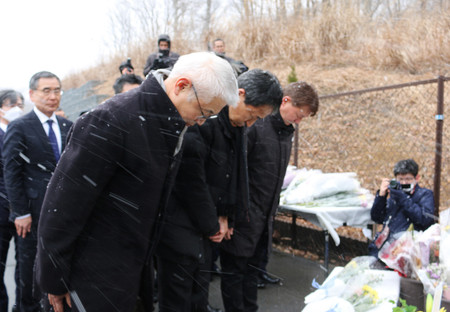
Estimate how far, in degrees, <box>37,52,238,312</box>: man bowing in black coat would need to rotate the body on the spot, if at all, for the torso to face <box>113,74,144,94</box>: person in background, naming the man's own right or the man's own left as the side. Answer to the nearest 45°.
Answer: approximately 90° to the man's own left

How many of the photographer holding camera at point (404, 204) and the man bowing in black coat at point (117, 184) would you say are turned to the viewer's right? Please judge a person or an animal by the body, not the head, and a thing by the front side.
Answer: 1

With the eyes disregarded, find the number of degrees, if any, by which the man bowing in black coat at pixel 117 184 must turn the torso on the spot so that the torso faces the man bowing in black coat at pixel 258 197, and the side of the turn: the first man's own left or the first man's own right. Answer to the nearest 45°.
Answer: approximately 45° to the first man's own left

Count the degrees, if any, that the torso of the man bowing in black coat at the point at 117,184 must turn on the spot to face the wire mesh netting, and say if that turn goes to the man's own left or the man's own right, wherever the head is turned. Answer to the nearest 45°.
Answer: approximately 45° to the man's own left

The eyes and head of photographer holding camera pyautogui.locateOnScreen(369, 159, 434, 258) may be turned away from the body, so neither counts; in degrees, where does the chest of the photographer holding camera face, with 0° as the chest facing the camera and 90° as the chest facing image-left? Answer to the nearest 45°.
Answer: approximately 45°

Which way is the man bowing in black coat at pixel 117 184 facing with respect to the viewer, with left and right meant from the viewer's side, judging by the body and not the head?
facing to the right of the viewer

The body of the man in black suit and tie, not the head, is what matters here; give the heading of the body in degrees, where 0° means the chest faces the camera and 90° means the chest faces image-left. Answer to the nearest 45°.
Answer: approximately 315°

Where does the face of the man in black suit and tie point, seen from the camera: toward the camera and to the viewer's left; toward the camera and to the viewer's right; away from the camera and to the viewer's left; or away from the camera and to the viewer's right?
toward the camera and to the viewer's right

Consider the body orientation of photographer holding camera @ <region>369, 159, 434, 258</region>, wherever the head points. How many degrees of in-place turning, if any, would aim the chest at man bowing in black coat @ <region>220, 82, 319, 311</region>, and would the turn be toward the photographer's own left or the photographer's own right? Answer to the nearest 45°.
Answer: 0° — they already face them
